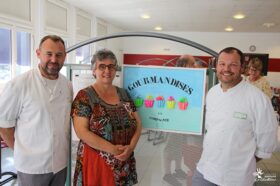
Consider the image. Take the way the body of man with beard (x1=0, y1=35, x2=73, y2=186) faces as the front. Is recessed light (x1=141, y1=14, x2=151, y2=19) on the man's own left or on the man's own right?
on the man's own left

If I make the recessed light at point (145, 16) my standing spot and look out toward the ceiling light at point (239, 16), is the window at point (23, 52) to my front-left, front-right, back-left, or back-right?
back-right

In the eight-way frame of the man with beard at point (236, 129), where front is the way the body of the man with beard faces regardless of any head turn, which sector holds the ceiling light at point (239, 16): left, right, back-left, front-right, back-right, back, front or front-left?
back-right

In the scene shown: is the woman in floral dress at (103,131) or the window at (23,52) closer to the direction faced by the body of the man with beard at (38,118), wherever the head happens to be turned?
the woman in floral dress
